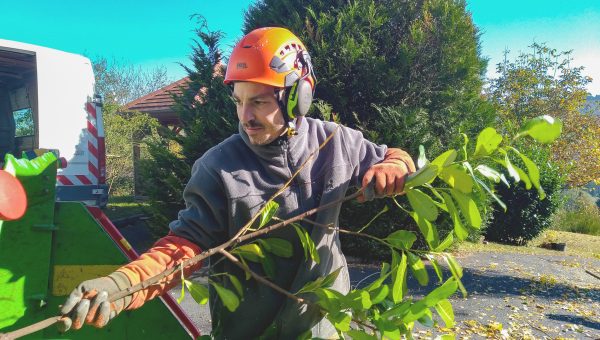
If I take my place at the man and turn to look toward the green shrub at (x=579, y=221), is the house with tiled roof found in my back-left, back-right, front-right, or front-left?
front-left

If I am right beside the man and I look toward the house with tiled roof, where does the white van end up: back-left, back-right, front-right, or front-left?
front-left

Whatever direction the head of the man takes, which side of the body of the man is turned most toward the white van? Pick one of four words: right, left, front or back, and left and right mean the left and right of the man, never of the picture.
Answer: right

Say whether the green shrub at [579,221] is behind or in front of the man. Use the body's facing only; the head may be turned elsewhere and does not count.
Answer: behind

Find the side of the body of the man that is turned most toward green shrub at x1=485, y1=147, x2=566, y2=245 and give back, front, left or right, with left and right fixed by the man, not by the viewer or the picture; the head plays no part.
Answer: back

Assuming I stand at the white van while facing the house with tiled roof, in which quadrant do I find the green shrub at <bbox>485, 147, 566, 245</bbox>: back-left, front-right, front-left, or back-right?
front-right

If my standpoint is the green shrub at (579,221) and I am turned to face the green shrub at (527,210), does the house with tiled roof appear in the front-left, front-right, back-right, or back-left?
front-right

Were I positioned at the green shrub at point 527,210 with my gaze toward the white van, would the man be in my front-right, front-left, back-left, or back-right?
front-left

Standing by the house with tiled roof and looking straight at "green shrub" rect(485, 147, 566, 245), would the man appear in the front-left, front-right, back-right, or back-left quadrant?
front-right

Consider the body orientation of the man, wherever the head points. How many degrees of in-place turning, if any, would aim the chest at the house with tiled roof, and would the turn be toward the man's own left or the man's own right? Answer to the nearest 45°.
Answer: approximately 135° to the man's own right
